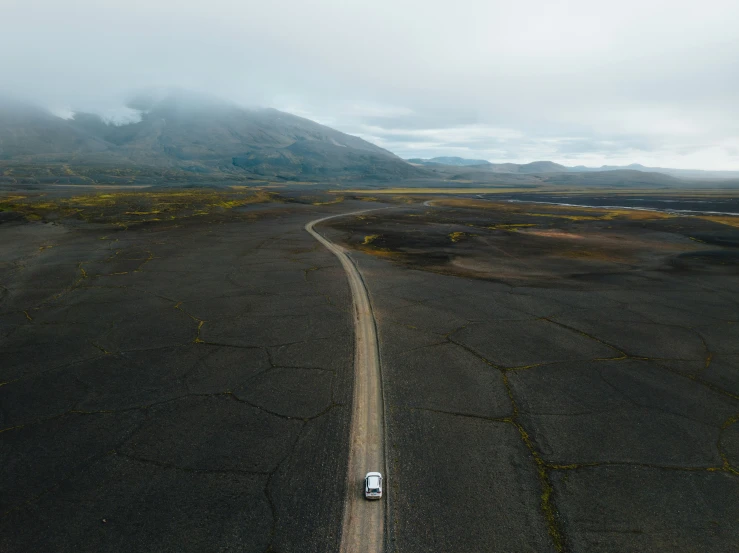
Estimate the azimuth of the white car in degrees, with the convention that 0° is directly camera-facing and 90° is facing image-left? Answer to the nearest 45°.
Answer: approximately 180°
